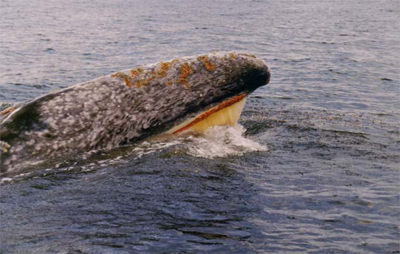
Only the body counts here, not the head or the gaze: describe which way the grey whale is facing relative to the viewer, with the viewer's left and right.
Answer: facing to the right of the viewer
